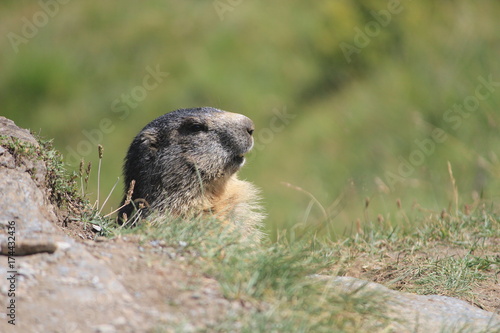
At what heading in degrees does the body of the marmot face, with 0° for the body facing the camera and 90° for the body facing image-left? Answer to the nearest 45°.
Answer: approximately 270°

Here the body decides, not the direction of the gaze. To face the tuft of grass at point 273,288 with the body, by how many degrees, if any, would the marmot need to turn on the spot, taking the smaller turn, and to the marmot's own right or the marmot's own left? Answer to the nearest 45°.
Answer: approximately 90° to the marmot's own right

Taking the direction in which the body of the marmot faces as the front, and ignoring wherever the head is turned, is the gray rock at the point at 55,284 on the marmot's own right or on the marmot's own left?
on the marmot's own right

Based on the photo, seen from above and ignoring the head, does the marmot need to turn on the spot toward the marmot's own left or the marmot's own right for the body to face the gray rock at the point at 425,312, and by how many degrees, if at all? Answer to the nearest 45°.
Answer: approximately 45° to the marmot's own right

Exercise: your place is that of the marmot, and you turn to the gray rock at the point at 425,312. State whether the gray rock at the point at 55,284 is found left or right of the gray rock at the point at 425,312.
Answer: right
